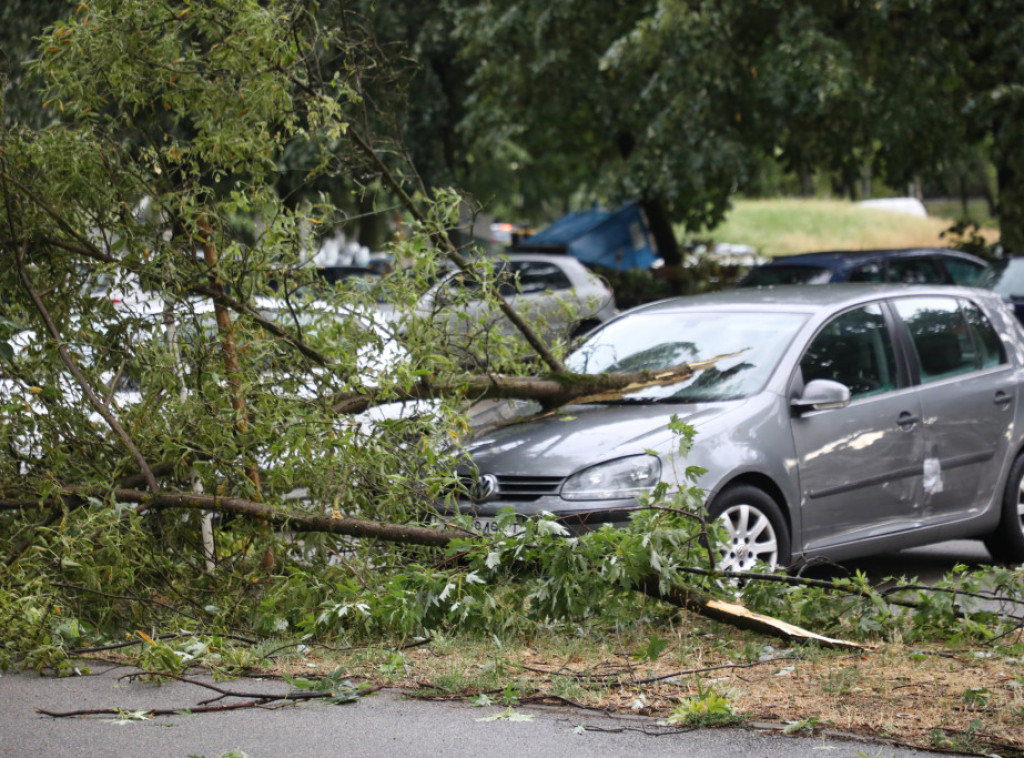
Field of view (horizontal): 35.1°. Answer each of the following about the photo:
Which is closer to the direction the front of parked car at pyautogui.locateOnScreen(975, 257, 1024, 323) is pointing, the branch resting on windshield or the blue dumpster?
the branch resting on windshield

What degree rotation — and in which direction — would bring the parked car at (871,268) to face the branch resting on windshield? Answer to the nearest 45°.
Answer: approximately 45° to its left

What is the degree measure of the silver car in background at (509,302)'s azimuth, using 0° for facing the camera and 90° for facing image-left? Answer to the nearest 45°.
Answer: approximately 90°

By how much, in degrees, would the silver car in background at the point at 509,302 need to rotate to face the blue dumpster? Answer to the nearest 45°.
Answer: approximately 90° to its right

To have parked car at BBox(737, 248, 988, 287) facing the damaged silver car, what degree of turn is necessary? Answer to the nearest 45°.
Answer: approximately 45° to its left

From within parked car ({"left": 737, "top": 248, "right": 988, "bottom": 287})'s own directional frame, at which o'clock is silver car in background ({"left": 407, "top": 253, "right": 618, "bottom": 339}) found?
The silver car in background is roughly at 11 o'clock from the parked car.

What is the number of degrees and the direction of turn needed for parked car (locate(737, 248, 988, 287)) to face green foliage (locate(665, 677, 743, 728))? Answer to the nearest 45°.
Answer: approximately 45° to its left

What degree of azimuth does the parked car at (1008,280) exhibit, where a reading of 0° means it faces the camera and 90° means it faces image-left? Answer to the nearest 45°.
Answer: approximately 45°
